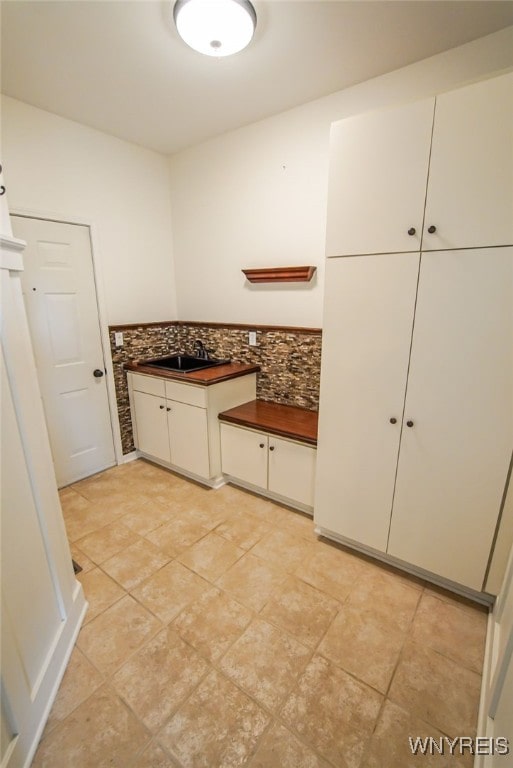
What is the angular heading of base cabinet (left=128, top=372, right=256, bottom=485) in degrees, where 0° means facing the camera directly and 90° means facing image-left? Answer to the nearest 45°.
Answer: approximately 45°

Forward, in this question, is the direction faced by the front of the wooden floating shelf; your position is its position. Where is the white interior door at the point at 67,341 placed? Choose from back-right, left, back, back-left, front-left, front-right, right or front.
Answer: front-right

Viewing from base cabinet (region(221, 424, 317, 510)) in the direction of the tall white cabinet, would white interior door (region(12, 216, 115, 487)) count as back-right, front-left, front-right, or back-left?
back-right

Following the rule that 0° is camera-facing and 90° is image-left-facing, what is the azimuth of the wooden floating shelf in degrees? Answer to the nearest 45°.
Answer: approximately 45°

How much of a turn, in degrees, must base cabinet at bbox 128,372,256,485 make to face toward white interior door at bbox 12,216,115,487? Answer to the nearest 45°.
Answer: approximately 45° to its right

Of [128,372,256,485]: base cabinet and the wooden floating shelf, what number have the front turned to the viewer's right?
0

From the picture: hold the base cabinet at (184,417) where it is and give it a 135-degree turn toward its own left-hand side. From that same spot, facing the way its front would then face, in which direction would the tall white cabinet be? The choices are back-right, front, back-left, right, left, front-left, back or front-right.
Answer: front-right
